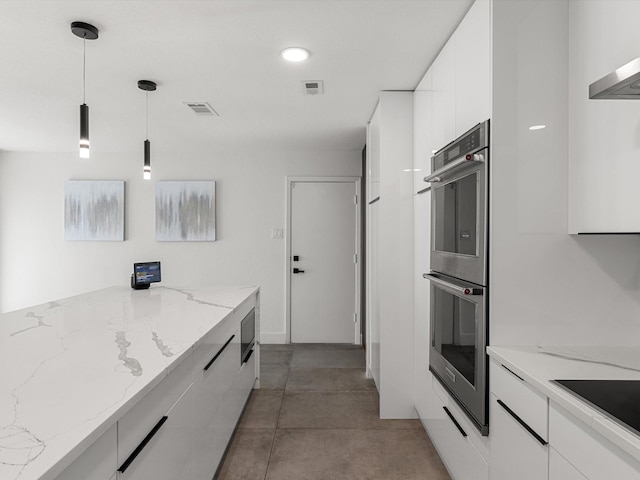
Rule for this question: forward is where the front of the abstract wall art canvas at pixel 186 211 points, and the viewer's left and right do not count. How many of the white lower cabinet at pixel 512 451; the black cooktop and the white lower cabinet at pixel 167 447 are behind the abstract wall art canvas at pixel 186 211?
0

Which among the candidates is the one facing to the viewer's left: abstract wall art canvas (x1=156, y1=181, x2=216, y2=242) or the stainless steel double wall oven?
the stainless steel double wall oven

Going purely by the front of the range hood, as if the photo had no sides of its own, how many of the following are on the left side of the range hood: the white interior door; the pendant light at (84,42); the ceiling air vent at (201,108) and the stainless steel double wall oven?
0

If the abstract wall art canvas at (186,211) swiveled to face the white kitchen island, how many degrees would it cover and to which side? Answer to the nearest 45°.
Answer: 0° — it already faces it

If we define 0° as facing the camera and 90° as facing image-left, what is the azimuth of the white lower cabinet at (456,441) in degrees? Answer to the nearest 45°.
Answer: approximately 45°

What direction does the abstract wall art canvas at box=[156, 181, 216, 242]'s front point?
toward the camera

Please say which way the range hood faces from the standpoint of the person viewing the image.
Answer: facing the viewer and to the left of the viewer

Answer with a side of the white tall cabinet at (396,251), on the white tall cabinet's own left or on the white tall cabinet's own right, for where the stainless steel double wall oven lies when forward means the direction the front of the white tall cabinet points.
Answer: on the white tall cabinet's own left

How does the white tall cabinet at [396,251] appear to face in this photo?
to the viewer's left

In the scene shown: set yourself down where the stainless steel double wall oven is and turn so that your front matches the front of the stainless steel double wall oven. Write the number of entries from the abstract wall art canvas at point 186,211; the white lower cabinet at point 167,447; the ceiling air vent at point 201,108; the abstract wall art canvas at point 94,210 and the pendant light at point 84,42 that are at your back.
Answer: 0

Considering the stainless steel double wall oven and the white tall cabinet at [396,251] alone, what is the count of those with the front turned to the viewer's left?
2

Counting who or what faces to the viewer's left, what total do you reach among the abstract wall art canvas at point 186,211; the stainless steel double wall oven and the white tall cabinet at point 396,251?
2

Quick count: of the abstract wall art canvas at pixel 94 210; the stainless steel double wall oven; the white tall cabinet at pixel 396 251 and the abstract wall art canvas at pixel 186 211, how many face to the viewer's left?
2

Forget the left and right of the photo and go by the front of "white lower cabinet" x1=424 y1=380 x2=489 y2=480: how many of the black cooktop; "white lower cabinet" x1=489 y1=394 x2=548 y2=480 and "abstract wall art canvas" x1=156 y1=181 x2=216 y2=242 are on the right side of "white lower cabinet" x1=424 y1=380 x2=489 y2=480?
1

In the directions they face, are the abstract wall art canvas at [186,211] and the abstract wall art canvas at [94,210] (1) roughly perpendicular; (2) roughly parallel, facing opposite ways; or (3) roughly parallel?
roughly parallel

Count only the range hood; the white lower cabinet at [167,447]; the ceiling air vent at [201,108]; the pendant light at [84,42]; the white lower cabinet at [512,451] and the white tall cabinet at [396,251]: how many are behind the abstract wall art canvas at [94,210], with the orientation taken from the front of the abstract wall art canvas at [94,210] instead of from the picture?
0

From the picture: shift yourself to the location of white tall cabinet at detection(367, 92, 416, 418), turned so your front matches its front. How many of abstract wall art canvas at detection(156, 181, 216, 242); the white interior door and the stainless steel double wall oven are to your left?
1

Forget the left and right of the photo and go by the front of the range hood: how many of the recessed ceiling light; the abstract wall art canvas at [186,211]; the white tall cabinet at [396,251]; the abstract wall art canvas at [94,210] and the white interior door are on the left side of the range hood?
0

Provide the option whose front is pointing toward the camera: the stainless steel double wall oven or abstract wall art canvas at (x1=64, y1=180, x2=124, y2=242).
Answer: the abstract wall art canvas

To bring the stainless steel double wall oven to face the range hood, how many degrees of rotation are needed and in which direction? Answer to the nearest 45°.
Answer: approximately 135° to its left

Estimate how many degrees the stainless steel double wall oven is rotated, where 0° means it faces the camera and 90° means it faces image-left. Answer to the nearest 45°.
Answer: approximately 90°

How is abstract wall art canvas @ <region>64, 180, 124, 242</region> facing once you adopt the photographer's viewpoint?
facing the viewer

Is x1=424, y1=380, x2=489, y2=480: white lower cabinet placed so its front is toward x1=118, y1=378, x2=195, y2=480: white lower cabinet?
yes
